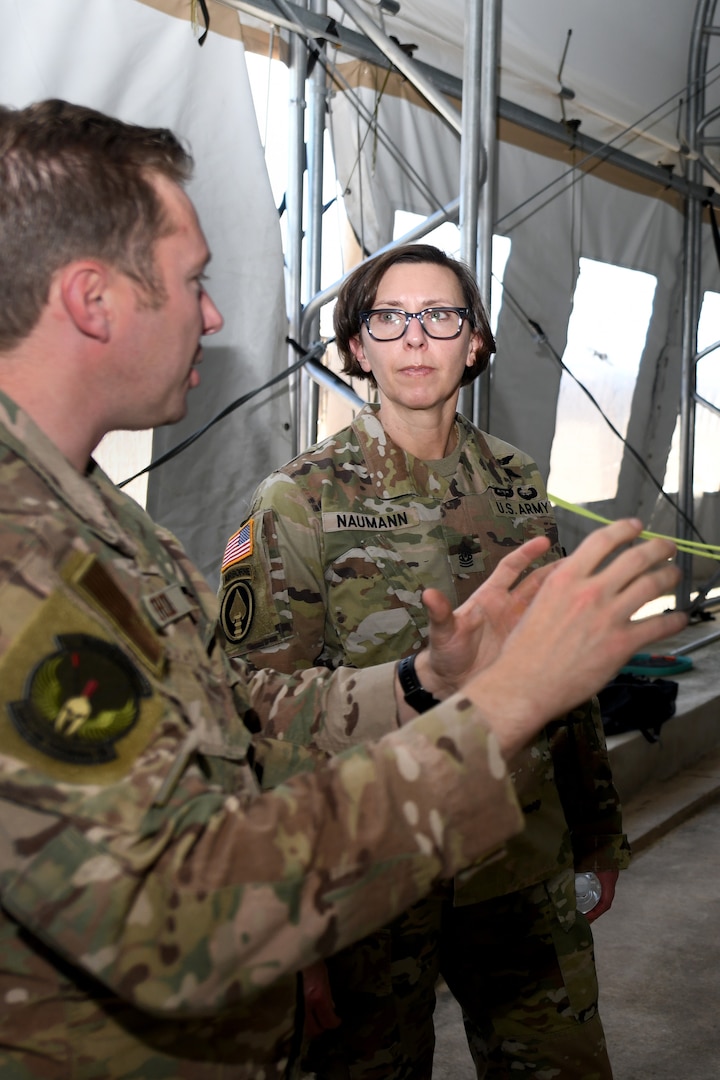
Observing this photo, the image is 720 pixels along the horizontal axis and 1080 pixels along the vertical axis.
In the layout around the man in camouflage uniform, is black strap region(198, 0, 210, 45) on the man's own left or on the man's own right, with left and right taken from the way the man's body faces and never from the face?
on the man's own left

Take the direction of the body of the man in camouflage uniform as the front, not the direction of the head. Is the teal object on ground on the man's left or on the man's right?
on the man's left

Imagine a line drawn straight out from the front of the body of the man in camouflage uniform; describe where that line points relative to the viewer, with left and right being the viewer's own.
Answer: facing to the right of the viewer

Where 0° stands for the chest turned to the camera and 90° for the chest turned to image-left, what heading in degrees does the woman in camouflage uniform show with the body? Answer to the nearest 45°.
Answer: approximately 315°

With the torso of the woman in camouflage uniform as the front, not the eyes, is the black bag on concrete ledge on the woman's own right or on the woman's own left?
on the woman's own left

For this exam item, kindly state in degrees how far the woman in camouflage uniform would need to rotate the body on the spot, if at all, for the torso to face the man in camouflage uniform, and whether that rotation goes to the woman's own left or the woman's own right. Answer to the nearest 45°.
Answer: approximately 45° to the woman's own right

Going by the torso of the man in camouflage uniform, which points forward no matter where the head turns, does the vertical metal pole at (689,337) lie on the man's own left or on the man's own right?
on the man's own left
